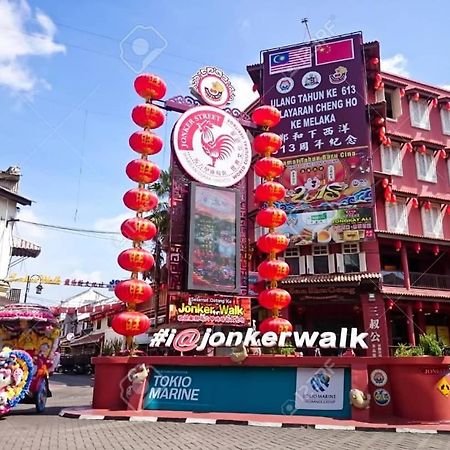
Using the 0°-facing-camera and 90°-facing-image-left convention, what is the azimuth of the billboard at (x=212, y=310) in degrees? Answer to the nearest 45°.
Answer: approximately 0°

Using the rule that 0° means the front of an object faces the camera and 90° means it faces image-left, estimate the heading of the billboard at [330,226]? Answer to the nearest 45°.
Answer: approximately 0°

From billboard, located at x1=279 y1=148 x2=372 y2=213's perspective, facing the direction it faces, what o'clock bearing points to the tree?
The tree is roughly at 3 o'clock from the billboard.

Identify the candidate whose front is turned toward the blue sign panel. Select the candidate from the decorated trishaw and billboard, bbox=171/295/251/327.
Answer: the billboard
